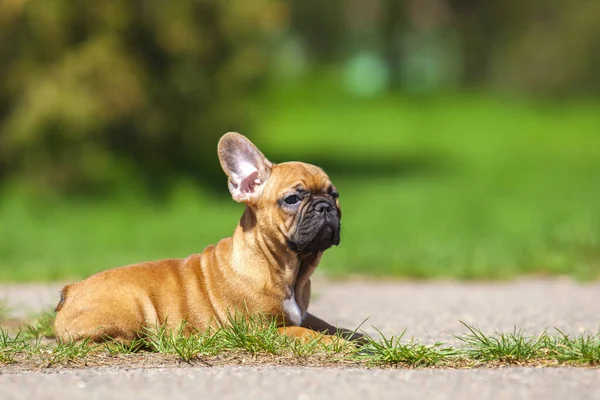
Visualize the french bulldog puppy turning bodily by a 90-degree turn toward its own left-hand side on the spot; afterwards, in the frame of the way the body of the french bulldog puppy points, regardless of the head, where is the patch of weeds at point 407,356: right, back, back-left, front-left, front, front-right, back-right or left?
back-right

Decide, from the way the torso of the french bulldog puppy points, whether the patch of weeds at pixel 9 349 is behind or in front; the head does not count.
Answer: behind

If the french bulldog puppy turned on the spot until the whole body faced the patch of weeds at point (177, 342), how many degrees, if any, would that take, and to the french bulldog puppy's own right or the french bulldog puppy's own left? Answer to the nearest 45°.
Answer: approximately 135° to the french bulldog puppy's own right

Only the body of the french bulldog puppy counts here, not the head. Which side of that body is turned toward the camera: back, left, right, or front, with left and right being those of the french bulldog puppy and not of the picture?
right

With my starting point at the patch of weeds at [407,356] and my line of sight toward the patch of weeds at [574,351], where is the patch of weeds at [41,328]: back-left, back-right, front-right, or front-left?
back-left

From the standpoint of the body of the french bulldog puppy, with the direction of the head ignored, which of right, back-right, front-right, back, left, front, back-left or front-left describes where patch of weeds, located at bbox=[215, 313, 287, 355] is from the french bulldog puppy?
right

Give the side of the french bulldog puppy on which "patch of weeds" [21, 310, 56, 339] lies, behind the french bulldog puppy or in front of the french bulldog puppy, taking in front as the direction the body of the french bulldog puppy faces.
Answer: behind
